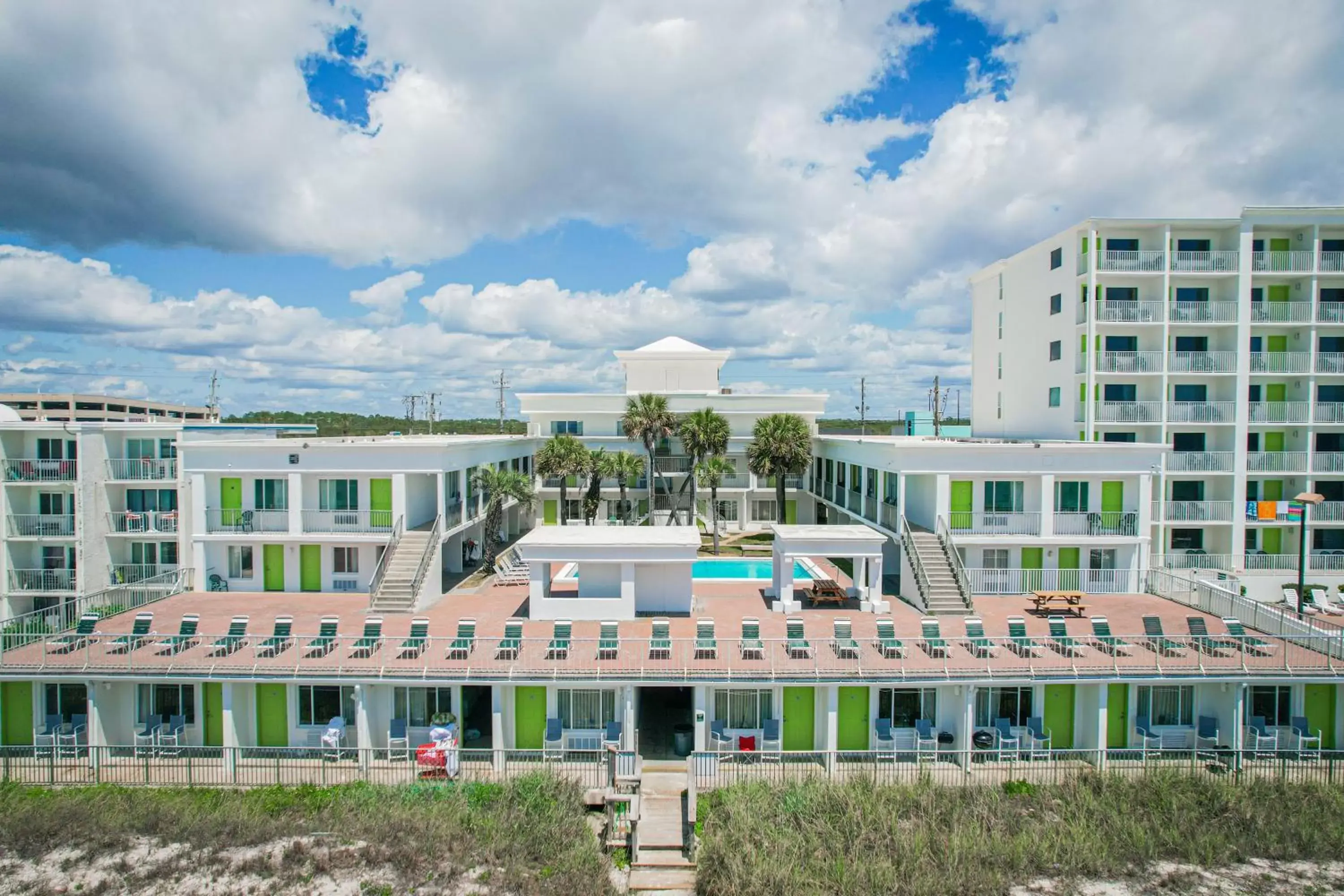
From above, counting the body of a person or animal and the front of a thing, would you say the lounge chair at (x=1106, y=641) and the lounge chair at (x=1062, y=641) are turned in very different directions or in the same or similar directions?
same or similar directions

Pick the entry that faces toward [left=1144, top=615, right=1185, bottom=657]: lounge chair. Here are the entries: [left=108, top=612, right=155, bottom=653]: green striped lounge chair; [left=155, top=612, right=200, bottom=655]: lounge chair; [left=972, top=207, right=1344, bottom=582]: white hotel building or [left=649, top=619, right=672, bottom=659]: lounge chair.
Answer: the white hotel building

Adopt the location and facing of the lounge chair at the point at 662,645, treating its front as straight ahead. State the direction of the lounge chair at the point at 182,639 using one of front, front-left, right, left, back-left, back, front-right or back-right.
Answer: right

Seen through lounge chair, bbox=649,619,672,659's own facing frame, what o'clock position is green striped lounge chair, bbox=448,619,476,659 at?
The green striped lounge chair is roughly at 3 o'clock from the lounge chair.

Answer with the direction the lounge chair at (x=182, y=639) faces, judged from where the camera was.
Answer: facing the viewer and to the left of the viewer

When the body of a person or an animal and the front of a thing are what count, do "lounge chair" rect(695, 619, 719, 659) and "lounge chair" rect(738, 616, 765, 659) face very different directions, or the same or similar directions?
same or similar directions

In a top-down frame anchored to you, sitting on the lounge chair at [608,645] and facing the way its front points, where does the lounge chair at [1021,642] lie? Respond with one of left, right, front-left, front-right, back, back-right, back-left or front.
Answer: left

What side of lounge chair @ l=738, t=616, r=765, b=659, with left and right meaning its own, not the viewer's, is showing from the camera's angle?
front

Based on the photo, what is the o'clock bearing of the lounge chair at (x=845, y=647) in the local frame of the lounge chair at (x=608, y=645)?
the lounge chair at (x=845, y=647) is roughly at 9 o'clock from the lounge chair at (x=608, y=645).

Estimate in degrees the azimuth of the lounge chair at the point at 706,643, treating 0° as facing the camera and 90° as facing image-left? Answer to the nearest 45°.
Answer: approximately 0°

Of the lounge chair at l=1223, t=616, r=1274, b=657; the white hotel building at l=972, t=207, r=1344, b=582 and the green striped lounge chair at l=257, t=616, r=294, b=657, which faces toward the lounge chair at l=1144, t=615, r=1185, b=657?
the white hotel building

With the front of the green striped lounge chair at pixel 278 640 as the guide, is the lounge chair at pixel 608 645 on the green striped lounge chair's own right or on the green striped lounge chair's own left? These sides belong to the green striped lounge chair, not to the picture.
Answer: on the green striped lounge chair's own left

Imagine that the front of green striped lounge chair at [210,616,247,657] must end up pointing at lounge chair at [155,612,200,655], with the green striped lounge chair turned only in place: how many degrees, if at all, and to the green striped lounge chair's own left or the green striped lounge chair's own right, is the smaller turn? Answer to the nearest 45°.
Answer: approximately 90° to the green striped lounge chair's own right

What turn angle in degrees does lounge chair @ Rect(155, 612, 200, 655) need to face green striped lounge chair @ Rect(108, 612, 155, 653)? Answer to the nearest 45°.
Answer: approximately 45° to its right

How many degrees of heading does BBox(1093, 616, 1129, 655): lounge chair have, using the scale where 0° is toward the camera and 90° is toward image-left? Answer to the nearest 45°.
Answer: approximately 315°

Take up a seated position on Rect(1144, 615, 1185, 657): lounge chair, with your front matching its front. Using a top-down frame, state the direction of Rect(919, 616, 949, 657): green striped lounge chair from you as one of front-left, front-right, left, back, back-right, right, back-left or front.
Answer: right

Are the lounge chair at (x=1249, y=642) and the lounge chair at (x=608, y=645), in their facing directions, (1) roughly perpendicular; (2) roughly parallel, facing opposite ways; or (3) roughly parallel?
roughly parallel

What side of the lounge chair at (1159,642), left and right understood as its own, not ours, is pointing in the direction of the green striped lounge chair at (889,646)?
right
